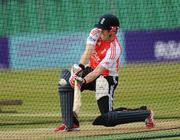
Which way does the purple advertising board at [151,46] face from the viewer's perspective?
toward the camera

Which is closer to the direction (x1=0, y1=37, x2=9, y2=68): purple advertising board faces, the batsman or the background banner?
the batsman

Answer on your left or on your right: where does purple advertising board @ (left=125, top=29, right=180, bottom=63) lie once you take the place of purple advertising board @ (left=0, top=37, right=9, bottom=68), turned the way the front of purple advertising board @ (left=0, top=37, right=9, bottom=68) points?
on your left

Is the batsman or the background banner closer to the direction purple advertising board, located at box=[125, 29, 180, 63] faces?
the batsman

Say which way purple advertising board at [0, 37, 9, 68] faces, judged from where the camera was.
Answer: facing the viewer

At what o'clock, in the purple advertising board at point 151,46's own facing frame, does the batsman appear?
The batsman is roughly at 12 o'clock from the purple advertising board.

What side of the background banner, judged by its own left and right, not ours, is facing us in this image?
front

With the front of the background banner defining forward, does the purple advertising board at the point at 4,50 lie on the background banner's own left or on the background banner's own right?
on the background banner's own right

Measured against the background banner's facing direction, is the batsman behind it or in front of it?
in front
